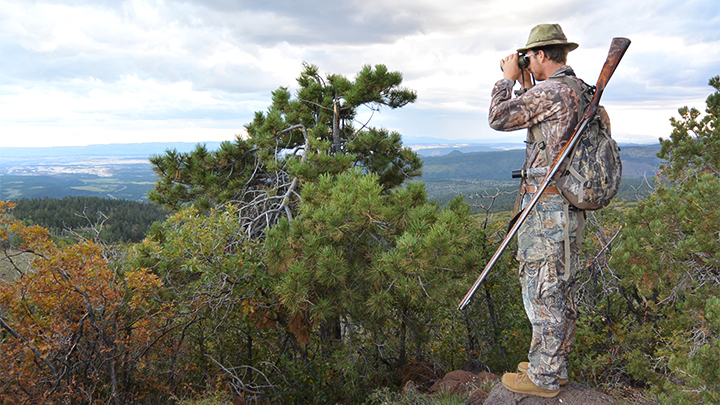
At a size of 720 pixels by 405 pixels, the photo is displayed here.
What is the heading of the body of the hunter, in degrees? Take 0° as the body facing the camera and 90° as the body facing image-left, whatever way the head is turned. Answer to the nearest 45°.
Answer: approximately 90°

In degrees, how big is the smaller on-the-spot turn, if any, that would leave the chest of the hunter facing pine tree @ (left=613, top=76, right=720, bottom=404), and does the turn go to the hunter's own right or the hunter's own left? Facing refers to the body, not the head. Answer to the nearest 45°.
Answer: approximately 135° to the hunter's own right
